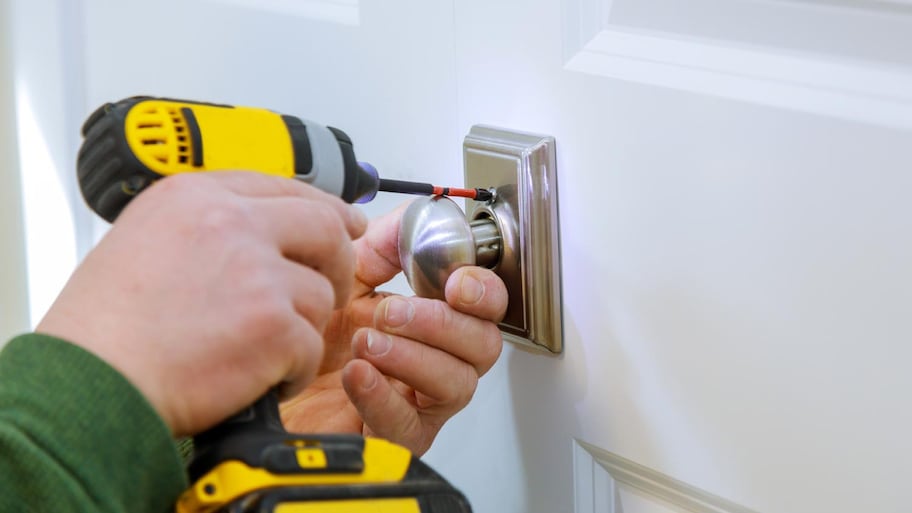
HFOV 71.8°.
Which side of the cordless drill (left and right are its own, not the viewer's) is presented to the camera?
right
